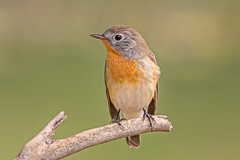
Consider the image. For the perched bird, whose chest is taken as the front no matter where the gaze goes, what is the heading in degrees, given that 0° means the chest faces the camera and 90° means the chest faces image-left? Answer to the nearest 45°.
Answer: approximately 0°
